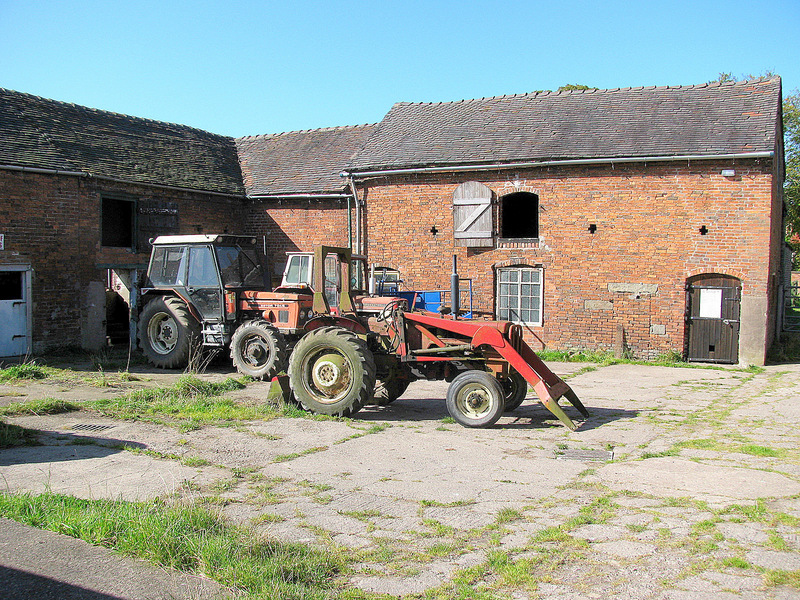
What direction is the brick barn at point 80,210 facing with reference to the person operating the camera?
facing the viewer and to the right of the viewer

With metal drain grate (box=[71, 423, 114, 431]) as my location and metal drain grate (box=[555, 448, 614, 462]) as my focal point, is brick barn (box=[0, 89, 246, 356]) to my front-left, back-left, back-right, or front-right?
back-left

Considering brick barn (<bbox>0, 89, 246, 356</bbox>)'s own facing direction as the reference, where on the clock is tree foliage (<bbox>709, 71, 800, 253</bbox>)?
The tree foliage is roughly at 10 o'clock from the brick barn.

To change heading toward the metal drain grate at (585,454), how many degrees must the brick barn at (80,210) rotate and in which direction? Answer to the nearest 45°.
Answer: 0° — it already faces it

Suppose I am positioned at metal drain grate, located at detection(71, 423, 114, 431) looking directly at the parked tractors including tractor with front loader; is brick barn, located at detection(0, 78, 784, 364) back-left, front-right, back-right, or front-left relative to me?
front-left

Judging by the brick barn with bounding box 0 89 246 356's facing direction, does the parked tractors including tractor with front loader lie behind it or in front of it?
in front

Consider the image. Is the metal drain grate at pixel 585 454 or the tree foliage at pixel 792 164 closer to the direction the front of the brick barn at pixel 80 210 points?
the metal drain grate

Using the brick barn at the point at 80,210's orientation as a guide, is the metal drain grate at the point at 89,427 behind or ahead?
ahead
